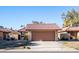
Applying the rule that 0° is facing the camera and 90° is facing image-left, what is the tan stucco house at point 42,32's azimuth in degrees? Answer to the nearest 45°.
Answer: approximately 0°

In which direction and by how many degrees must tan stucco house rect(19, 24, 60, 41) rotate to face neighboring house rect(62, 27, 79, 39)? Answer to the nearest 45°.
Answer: approximately 135° to its left
